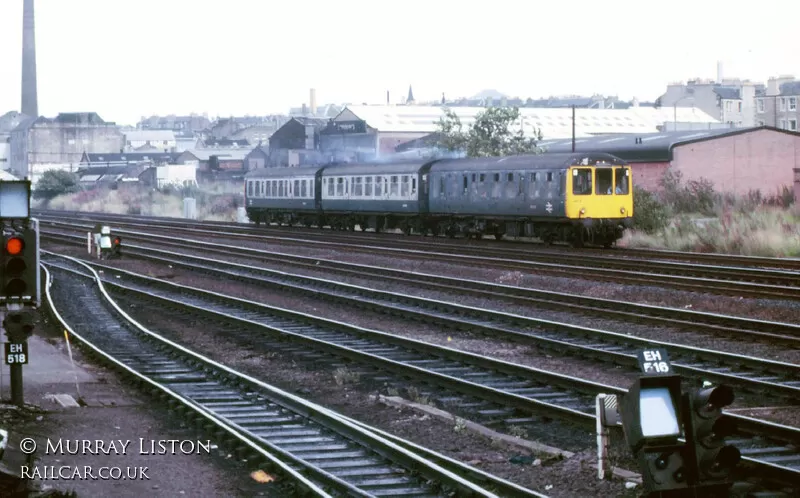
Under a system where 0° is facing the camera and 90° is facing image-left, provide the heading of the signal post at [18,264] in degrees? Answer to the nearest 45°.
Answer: approximately 0°

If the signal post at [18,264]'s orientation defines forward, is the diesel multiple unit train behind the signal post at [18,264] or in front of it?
behind

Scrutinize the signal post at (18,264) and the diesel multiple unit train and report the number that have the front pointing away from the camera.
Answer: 0

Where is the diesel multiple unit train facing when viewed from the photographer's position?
facing the viewer and to the right of the viewer

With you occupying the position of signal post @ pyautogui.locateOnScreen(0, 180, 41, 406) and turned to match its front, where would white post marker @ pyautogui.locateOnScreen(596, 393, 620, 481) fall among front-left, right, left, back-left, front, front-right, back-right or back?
front-left

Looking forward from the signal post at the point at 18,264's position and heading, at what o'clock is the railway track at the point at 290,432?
The railway track is roughly at 10 o'clock from the signal post.
